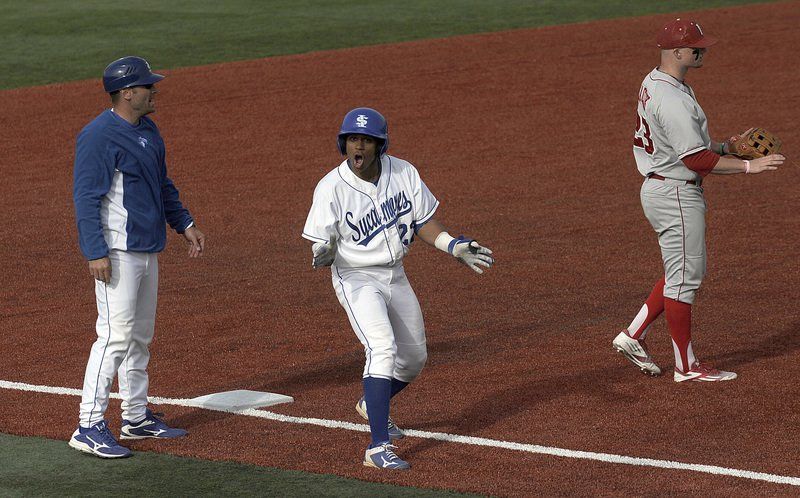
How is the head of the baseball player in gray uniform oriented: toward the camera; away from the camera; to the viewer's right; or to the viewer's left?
to the viewer's right

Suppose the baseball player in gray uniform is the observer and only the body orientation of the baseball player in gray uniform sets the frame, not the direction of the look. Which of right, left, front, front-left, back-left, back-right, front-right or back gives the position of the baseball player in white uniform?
back-right

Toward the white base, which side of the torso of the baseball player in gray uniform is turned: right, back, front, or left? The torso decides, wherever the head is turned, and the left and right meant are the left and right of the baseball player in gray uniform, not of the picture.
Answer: back

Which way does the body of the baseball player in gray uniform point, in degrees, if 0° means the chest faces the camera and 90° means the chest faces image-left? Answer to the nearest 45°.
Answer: approximately 270°
